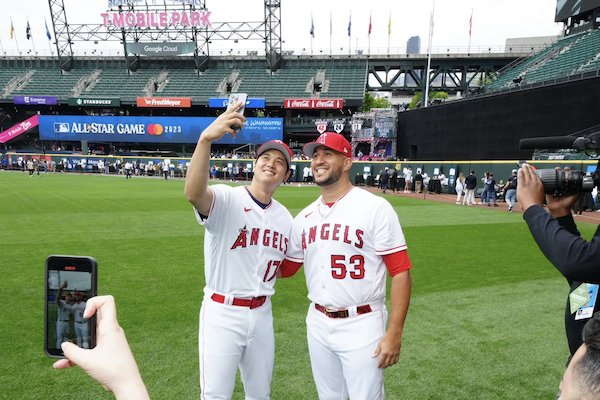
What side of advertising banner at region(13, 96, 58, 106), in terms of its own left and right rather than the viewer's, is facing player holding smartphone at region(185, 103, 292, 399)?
front

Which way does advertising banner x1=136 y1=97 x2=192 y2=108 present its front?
toward the camera

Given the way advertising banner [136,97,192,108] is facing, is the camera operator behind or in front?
in front

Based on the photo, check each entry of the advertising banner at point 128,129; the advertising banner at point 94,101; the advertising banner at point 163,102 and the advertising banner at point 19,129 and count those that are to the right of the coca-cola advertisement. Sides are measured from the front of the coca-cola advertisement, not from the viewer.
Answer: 4

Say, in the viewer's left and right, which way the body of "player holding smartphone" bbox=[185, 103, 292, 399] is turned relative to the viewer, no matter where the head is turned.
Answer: facing the viewer and to the right of the viewer

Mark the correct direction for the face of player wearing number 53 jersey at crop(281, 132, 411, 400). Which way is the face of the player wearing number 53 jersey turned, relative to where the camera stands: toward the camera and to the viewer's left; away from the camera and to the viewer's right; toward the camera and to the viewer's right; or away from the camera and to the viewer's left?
toward the camera and to the viewer's left

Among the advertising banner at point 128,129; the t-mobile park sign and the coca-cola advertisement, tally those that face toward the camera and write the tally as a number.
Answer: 3

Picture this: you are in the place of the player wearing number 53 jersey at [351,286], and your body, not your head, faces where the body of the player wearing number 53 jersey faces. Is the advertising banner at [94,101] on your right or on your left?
on your right

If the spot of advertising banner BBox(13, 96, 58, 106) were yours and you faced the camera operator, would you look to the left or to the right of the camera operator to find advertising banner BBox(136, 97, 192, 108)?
left

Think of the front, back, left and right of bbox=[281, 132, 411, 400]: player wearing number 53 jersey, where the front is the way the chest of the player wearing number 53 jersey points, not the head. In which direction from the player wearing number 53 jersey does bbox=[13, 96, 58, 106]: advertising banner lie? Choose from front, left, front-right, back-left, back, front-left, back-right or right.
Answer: right

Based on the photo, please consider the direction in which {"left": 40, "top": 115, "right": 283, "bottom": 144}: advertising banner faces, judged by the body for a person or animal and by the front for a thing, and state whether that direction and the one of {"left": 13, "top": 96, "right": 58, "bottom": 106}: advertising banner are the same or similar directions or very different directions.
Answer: same or similar directions

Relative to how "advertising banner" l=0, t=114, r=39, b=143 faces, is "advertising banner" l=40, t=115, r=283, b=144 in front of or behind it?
in front

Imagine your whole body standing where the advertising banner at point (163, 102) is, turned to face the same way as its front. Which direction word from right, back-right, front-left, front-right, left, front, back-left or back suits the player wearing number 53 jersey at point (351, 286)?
front

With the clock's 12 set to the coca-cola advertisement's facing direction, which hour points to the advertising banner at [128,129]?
The advertising banner is roughly at 3 o'clock from the coca-cola advertisement.

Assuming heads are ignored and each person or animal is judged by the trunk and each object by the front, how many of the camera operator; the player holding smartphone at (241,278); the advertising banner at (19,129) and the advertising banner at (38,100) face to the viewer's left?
1

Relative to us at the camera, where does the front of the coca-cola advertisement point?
facing the viewer

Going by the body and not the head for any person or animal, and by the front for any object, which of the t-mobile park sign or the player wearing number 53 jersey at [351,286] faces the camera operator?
the t-mobile park sign

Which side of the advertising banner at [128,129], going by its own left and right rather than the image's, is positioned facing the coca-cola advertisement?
left

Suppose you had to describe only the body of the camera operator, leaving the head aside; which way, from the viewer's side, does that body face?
to the viewer's left
